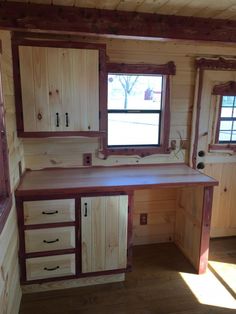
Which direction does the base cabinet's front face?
toward the camera

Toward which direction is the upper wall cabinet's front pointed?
toward the camera

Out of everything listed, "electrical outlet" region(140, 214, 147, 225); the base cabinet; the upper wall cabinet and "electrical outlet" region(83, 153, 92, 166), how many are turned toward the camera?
4

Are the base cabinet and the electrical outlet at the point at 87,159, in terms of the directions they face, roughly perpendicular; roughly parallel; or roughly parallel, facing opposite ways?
roughly parallel

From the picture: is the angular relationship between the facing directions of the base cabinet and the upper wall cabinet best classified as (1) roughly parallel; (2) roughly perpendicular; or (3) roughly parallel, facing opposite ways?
roughly parallel

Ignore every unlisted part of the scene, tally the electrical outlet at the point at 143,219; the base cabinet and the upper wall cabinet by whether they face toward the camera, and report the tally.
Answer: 3

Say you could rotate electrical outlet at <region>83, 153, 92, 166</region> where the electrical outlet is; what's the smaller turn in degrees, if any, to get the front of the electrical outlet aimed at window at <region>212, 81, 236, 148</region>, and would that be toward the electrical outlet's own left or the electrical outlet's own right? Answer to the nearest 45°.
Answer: approximately 90° to the electrical outlet's own left

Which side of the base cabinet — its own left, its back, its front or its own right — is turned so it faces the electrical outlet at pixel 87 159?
back

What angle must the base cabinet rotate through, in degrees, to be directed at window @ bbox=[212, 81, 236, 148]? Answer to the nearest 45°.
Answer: approximately 90° to its left

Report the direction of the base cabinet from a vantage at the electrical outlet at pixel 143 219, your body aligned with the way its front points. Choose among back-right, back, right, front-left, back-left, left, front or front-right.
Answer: front-right

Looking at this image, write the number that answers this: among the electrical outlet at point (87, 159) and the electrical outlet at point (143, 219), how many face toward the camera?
2

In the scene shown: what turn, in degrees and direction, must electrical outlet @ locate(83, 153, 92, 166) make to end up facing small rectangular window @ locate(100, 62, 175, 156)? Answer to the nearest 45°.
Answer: approximately 90° to its left

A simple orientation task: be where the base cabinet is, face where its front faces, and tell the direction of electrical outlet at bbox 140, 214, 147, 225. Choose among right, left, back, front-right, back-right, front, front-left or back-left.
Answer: back-left
